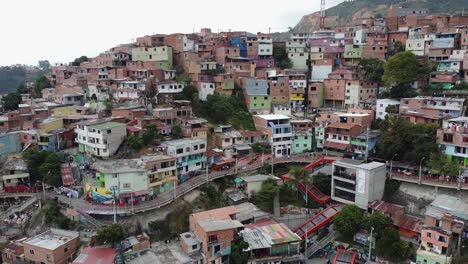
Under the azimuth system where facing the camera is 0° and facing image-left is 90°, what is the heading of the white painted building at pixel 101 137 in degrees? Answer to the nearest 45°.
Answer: approximately 45°

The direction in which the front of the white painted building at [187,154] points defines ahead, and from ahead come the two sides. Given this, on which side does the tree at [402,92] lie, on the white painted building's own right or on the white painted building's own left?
on the white painted building's own left

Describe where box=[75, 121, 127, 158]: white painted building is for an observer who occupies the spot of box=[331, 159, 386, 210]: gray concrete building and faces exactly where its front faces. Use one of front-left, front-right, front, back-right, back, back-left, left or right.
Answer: front-right

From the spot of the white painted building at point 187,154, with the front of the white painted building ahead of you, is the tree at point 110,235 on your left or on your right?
on your right

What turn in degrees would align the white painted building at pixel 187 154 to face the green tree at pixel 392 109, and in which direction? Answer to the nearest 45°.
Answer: approximately 45° to its left

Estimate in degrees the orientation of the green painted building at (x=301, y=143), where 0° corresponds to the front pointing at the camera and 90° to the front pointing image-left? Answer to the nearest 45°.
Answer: approximately 0°

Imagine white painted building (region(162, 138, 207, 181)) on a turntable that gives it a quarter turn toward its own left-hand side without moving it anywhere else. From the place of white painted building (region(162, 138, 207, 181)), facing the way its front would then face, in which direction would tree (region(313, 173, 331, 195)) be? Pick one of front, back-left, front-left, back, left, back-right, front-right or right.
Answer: front-right

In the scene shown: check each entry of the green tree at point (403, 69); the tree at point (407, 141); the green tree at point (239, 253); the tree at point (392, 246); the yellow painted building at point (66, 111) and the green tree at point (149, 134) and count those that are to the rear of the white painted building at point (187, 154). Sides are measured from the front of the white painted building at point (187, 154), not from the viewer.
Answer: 2

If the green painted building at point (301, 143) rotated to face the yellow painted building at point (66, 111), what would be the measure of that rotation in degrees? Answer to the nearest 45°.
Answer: approximately 90° to its right

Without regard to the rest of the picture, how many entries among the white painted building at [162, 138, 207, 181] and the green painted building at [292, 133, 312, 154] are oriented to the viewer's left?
0

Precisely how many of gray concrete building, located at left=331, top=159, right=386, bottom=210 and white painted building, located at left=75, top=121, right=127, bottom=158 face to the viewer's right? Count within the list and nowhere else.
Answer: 0

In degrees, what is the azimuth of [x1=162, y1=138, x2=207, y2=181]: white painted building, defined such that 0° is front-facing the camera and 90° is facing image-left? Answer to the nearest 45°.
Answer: approximately 315°

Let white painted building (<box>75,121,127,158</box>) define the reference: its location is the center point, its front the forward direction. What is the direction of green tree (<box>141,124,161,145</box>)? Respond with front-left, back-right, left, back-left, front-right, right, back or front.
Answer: back-left

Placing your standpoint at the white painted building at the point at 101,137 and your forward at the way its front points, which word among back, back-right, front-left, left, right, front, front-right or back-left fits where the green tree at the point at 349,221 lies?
left
